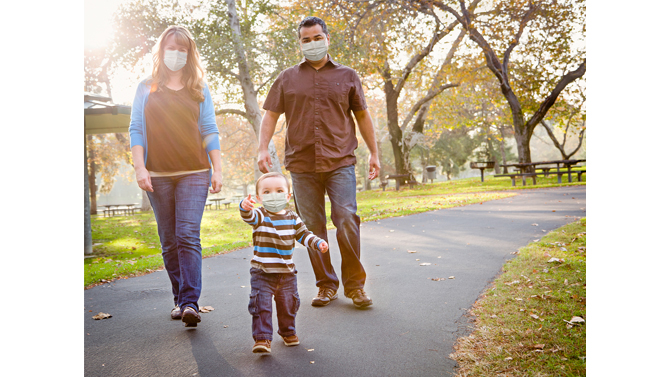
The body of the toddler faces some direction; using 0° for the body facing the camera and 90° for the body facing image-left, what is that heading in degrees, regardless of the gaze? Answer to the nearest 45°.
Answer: approximately 0°

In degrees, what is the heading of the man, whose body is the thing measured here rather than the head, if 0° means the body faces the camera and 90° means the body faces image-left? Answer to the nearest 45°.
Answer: approximately 0°

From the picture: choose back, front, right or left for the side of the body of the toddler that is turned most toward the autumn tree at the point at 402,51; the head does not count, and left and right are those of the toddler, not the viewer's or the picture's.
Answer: back

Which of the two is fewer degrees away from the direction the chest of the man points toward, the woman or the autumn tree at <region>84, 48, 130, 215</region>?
the woman

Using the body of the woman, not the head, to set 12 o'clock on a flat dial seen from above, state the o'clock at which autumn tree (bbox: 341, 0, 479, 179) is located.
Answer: The autumn tree is roughly at 7 o'clock from the woman.

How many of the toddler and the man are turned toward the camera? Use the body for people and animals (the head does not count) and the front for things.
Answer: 2

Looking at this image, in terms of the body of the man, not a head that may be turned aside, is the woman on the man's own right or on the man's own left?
on the man's own right

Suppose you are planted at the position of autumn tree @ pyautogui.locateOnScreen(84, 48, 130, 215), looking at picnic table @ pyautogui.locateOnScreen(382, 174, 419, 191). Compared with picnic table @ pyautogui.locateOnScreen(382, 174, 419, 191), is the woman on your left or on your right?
right

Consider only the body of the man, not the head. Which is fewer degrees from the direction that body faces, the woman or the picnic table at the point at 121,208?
the woman
